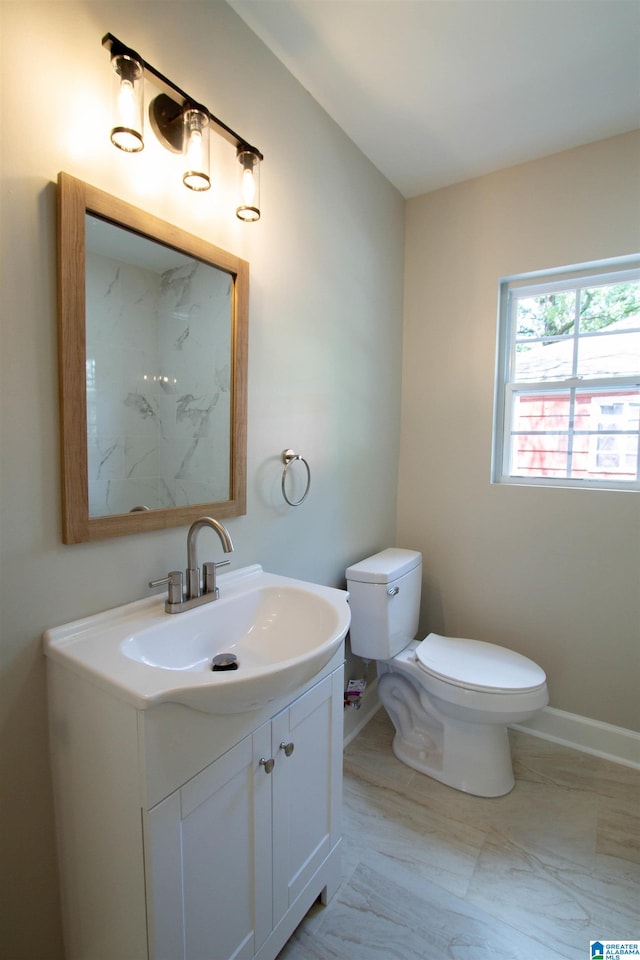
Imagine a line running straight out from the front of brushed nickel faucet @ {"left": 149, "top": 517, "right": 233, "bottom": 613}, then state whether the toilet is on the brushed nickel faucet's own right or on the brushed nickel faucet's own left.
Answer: on the brushed nickel faucet's own left

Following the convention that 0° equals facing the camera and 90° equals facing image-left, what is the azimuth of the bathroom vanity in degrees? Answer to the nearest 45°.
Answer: approximately 315°

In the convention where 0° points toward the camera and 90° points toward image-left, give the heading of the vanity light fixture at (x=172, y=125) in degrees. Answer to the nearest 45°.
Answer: approximately 315°

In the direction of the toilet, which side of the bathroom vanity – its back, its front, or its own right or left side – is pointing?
left
